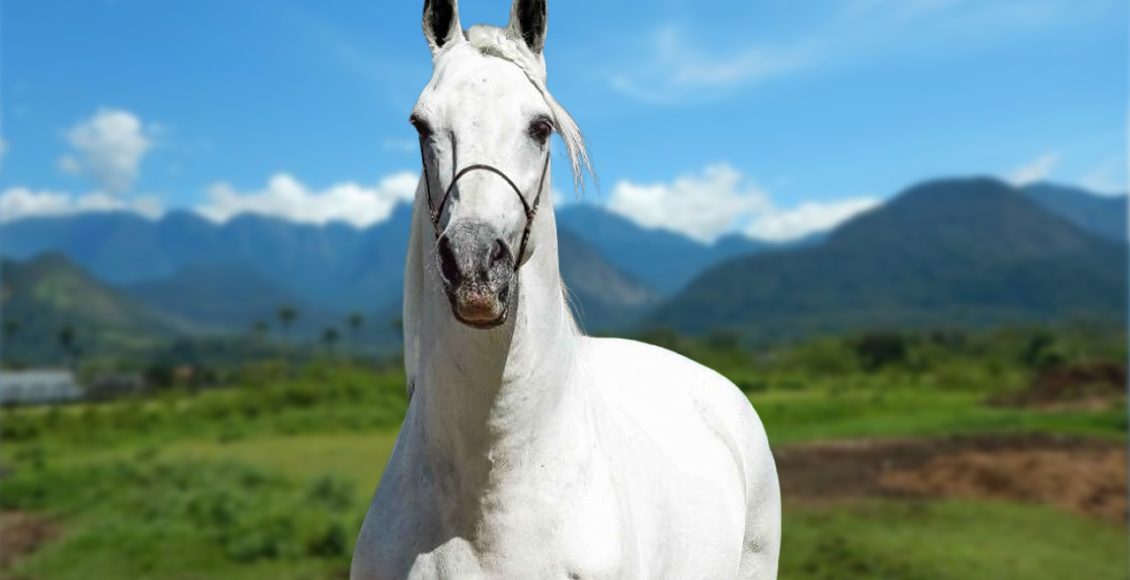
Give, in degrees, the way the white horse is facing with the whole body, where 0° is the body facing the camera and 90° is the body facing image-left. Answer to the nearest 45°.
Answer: approximately 45°

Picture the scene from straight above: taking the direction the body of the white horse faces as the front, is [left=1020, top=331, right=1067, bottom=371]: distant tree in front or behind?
behind

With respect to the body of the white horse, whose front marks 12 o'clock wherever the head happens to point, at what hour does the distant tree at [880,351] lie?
The distant tree is roughly at 5 o'clock from the white horse.
